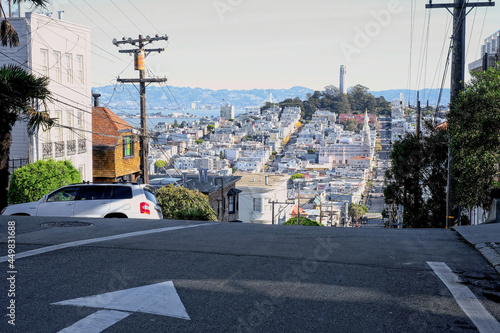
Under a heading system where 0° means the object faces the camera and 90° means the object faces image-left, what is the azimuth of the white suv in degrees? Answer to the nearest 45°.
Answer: approximately 90°

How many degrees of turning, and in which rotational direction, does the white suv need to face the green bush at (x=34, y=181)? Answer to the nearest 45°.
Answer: approximately 90° to its right

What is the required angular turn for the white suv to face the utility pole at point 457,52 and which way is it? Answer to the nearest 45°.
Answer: approximately 180°

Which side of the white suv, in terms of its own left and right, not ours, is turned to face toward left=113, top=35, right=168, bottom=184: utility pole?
right

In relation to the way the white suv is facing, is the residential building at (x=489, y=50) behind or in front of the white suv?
behind

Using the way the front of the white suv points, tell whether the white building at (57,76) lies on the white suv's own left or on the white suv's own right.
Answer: on the white suv's own right
